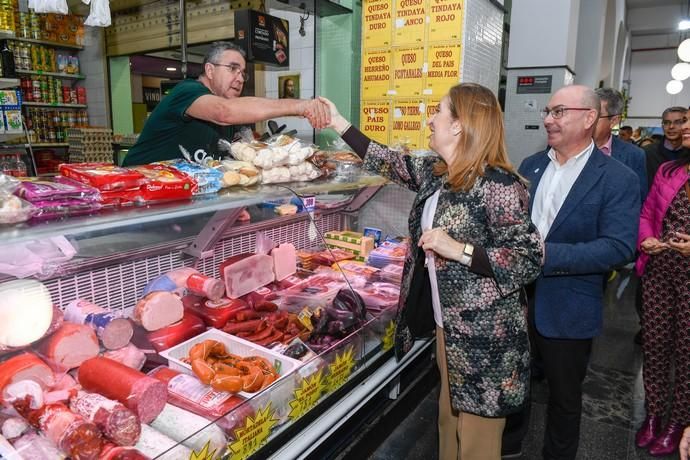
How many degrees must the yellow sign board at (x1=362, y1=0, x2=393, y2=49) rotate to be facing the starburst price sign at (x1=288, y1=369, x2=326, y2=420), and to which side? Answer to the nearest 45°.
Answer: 0° — it already faces it

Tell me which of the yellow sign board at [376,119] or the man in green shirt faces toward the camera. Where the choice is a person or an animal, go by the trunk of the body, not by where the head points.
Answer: the yellow sign board

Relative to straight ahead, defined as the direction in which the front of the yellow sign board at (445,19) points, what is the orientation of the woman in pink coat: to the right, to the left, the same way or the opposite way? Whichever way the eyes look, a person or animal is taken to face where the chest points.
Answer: to the right

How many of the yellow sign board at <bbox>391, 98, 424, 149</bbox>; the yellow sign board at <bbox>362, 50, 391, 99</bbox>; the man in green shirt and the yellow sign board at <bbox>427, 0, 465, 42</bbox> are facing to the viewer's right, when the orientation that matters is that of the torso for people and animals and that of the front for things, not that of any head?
1

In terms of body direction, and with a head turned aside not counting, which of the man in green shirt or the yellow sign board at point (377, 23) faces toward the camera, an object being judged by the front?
the yellow sign board

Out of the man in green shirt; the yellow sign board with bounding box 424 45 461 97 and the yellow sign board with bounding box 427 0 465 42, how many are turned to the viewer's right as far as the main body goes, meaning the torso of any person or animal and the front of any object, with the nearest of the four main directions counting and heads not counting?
1

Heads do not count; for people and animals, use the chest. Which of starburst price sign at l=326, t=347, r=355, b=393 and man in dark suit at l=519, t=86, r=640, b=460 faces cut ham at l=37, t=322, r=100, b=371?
the man in dark suit

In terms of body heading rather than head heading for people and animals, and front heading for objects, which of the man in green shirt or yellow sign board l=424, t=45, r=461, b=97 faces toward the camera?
the yellow sign board

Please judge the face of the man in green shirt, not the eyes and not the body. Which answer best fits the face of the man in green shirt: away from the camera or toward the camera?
toward the camera

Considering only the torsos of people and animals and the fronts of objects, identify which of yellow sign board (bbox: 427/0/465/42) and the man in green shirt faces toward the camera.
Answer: the yellow sign board

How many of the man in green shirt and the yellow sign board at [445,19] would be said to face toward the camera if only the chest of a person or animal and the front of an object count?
1

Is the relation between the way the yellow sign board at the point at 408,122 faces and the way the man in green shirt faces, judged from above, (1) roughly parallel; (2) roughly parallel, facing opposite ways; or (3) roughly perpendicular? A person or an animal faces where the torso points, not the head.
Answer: roughly perpendicular

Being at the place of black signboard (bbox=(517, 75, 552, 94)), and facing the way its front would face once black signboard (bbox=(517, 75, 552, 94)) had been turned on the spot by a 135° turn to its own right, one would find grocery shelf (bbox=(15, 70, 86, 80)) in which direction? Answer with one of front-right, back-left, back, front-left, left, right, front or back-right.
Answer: front-left

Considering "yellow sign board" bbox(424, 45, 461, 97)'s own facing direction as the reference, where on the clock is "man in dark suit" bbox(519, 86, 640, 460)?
The man in dark suit is roughly at 11 o'clock from the yellow sign board.

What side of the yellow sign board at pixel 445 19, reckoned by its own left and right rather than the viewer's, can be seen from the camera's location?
front

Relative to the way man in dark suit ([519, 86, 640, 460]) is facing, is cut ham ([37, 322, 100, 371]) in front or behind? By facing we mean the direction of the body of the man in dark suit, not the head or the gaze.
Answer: in front

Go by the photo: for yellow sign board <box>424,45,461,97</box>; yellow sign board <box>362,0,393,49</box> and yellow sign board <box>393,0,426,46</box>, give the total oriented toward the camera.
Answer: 3
